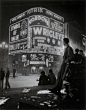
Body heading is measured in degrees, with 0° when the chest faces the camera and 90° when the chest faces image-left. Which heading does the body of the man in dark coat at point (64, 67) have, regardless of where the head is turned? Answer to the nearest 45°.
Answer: approximately 90°
